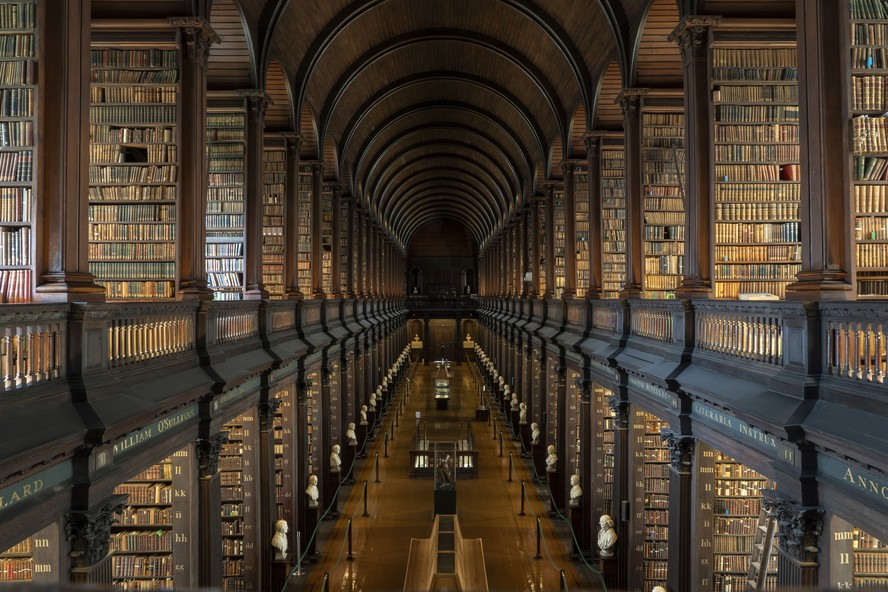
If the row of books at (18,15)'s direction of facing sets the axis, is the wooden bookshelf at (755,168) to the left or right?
on its left

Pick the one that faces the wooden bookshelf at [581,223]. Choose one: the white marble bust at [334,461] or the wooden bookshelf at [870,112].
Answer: the white marble bust

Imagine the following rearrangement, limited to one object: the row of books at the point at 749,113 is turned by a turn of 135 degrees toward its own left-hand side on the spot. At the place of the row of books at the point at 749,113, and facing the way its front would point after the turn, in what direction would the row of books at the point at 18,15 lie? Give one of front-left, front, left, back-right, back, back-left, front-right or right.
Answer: back
